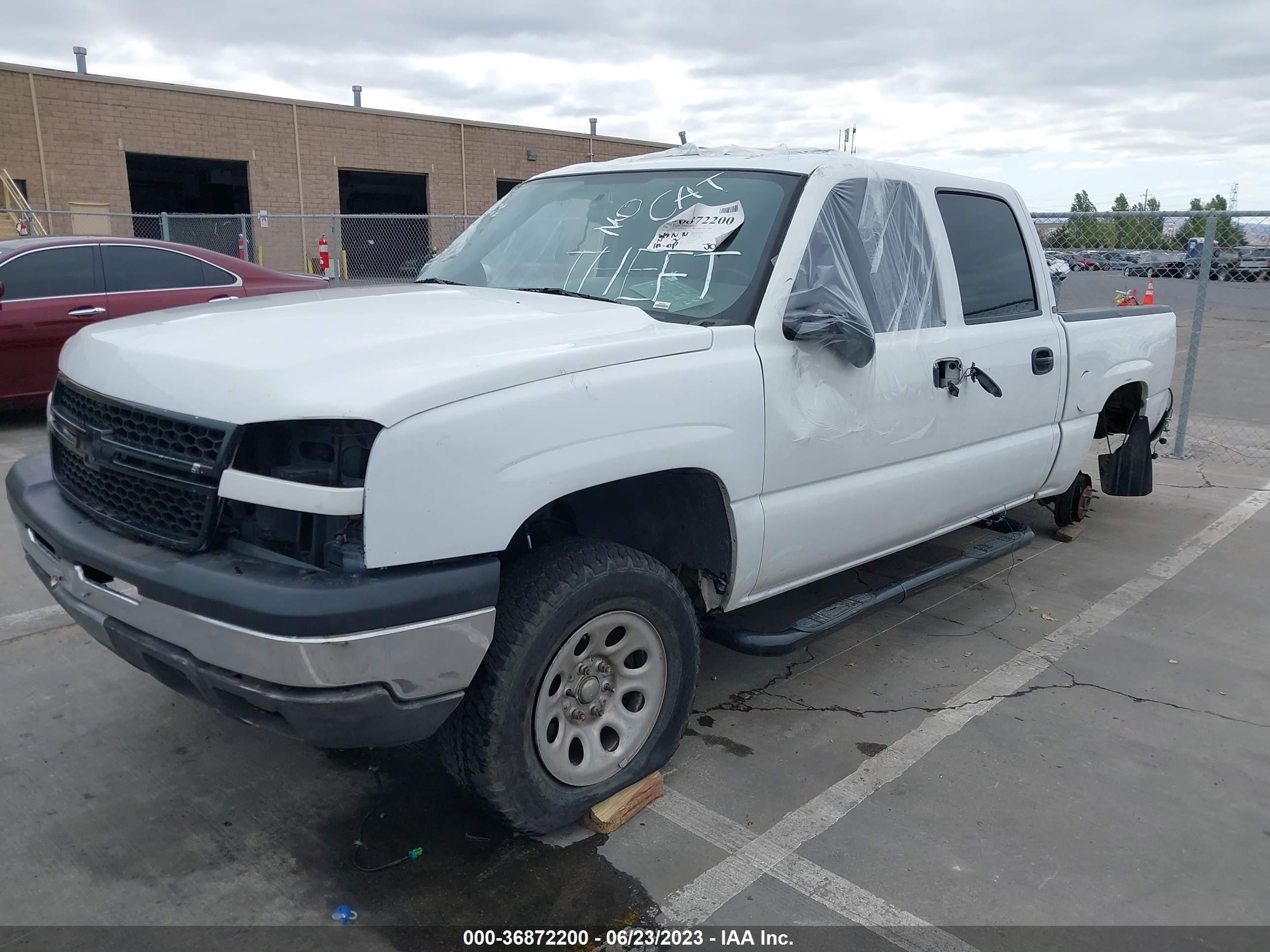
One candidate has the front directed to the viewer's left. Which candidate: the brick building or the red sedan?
the red sedan

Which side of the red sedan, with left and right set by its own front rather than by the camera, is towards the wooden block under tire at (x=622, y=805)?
left

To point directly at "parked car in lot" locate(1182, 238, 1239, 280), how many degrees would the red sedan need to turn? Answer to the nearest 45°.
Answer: approximately 180°

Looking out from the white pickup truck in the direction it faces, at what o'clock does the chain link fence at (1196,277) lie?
The chain link fence is roughly at 6 o'clock from the white pickup truck.

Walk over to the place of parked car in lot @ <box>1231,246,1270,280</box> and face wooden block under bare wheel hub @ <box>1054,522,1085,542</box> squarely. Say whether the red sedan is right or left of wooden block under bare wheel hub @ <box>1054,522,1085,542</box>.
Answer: right

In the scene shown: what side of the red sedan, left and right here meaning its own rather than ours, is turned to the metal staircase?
right

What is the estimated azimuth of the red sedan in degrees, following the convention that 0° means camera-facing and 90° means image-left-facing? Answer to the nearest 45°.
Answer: approximately 90°

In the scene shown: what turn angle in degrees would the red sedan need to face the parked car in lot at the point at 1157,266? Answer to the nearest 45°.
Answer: approximately 180°

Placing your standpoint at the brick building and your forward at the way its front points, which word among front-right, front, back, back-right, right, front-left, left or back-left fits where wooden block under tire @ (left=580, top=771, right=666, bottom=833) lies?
front-right

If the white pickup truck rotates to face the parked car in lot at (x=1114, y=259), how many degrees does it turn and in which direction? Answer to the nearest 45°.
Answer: approximately 180°

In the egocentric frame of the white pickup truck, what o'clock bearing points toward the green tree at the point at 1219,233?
The green tree is roughly at 6 o'clock from the white pickup truck.

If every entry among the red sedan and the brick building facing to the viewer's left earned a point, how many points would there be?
1

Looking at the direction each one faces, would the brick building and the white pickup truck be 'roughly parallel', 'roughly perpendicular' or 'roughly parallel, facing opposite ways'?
roughly perpendicular

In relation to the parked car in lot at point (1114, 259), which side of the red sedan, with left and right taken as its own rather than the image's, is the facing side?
back

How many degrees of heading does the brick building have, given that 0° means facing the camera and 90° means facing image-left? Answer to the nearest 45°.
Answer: approximately 315°

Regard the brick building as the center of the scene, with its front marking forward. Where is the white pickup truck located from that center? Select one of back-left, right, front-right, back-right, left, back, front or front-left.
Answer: front-right

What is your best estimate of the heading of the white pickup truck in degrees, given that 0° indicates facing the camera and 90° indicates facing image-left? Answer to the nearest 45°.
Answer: approximately 45°
